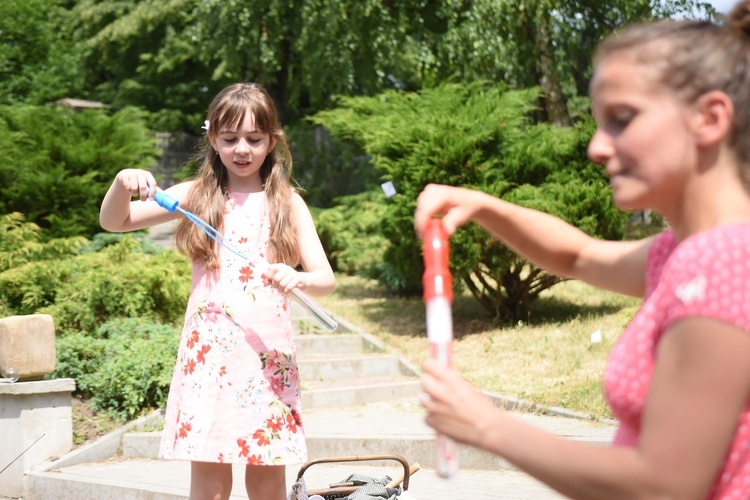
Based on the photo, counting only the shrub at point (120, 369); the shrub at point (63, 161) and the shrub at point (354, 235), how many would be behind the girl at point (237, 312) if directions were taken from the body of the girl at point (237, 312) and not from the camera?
3

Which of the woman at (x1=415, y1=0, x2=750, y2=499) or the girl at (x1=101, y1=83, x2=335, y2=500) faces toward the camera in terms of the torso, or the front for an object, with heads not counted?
the girl at (x1=101, y1=83, x2=335, y2=500)

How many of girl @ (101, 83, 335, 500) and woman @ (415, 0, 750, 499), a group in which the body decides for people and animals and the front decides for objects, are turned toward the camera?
1

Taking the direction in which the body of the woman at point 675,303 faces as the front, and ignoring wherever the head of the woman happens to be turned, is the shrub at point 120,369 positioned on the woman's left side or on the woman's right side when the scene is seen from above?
on the woman's right side

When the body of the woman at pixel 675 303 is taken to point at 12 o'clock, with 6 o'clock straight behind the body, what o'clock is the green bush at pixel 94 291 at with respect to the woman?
The green bush is roughly at 2 o'clock from the woman.

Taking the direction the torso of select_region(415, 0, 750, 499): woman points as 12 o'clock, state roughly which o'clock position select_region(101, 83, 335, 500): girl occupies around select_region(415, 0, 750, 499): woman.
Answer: select_region(101, 83, 335, 500): girl is roughly at 2 o'clock from select_region(415, 0, 750, 499): woman.

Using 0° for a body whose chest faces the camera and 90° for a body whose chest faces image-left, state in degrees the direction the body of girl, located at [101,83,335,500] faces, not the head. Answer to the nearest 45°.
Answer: approximately 0°

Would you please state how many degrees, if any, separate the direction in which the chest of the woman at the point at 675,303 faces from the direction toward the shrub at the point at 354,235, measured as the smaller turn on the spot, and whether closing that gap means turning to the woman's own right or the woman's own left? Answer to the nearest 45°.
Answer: approximately 90° to the woman's own right

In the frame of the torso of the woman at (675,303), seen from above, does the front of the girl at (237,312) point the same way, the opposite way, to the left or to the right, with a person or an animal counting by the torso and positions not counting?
to the left

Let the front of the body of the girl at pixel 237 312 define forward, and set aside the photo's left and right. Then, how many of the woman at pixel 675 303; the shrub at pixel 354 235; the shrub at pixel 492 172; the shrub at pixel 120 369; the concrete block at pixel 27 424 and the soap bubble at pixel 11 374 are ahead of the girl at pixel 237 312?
1

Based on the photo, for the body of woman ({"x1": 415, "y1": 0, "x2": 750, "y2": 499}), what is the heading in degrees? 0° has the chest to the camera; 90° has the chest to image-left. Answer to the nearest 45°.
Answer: approximately 90°

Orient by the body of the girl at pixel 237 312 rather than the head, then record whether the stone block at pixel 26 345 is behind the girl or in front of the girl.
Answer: behind

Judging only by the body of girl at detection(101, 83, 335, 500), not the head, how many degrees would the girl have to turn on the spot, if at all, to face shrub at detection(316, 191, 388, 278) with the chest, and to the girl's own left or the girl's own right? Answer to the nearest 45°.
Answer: approximately 180°
